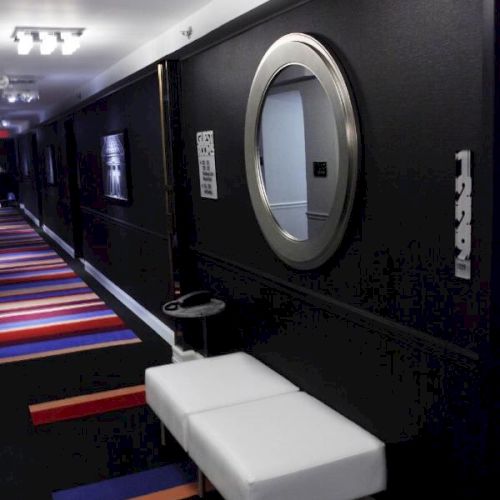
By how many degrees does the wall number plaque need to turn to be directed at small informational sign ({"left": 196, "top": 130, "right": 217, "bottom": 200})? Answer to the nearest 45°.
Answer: approximately 90° to its right

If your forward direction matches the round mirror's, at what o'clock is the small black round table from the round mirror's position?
The small black round table is roughly at 3 o'clock from the round mirror.

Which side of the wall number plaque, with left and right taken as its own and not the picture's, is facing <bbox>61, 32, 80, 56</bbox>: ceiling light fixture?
right

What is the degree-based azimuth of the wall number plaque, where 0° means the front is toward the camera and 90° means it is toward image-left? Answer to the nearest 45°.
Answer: approximately 45°

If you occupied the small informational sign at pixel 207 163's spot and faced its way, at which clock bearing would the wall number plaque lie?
The wall number plaque is roughly at 10 o'clock from the small informational sign.

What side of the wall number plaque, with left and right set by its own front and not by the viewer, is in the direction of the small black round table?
right

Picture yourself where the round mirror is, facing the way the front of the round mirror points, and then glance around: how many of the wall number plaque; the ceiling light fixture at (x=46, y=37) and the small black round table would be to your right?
2

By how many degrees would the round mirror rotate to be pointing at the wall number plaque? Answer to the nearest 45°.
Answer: approximately 90° to its left

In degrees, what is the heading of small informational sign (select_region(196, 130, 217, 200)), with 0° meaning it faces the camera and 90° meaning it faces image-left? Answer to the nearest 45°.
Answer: approximately 45°
